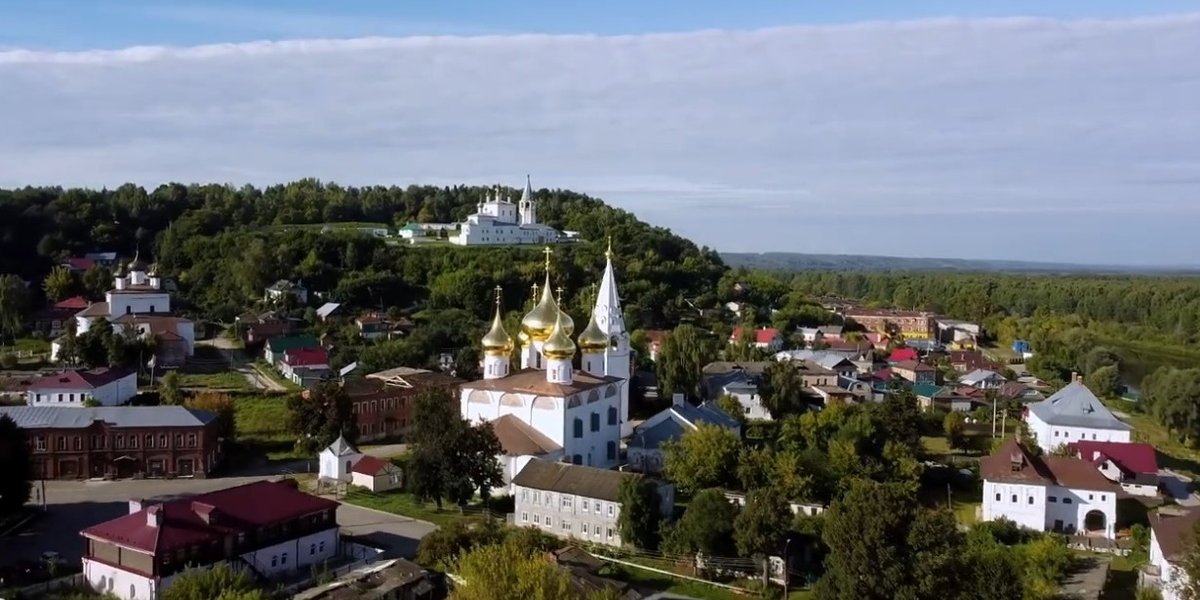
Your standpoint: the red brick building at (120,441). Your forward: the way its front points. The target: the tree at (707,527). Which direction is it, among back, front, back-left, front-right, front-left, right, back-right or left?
front-left

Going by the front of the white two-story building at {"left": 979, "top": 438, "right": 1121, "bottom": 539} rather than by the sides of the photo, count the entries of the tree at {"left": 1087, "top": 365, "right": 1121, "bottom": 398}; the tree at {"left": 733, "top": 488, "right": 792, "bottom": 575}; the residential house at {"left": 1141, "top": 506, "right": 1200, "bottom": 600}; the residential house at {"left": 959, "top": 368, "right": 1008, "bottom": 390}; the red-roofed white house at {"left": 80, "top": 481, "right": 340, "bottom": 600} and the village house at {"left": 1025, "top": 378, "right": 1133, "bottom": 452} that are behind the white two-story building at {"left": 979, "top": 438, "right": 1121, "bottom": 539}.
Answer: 3

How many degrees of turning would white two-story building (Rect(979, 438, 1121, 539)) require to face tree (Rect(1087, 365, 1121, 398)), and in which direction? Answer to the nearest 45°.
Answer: approximately 180°

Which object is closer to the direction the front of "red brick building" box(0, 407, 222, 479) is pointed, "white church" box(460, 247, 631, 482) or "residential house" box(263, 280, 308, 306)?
the white church

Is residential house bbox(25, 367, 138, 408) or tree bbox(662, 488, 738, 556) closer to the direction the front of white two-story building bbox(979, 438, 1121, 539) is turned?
the tree

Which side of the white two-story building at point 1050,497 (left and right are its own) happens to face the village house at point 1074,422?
back

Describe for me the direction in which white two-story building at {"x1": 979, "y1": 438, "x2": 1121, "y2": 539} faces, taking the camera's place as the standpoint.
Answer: facing the viewer

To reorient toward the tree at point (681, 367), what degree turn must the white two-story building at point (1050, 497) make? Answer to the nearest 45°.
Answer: approximately 135° to its right

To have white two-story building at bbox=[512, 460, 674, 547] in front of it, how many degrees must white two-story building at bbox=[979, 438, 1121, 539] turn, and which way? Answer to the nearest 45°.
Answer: approximately 45° to its right

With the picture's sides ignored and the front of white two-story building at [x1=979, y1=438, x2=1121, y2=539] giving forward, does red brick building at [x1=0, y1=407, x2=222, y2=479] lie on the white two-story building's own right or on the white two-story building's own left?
on the white two-story building's own right

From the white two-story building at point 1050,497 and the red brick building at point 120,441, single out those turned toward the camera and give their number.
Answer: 2

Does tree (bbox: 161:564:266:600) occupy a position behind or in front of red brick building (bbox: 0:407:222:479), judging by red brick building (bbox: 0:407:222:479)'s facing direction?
in front

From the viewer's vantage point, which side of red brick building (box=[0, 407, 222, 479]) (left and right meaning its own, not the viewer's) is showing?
front

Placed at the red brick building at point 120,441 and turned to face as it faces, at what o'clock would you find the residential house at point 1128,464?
The residential house is roughly at 10 o'clock from the red brick building.

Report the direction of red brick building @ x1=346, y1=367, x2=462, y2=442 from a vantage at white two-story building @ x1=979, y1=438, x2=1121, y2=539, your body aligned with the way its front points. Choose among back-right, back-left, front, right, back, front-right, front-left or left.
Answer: right

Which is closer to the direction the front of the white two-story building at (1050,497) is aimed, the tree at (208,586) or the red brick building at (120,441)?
the tree

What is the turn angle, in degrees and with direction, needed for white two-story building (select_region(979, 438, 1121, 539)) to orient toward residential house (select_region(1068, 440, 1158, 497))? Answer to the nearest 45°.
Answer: approximately 135° to its left

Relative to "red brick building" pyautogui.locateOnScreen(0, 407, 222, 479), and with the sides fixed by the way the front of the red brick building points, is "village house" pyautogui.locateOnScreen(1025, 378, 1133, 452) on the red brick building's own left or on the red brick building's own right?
on the red brick building's own left

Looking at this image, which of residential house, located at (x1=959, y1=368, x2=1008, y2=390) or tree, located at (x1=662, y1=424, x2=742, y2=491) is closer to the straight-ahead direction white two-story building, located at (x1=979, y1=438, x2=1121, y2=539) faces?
the tree
